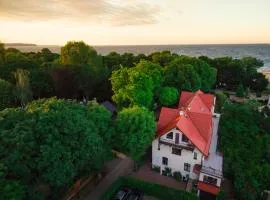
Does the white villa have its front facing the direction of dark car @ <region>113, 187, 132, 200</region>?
yes

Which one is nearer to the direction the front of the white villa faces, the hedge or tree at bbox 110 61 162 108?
the hedge

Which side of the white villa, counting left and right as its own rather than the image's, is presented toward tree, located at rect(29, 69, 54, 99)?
right

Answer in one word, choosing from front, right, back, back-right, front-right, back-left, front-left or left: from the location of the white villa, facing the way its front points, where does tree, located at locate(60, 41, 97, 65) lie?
right

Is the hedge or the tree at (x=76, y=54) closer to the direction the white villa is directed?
the hedge

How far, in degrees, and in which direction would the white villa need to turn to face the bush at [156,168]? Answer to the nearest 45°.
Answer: approximately 45° to its right

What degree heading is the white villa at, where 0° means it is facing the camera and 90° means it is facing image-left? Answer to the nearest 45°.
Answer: approximately 45°

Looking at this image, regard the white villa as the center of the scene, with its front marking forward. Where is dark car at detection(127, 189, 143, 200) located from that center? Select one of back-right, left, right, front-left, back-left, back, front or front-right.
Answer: front

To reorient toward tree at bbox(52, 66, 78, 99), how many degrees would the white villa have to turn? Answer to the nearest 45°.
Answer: approximately 90° to its right

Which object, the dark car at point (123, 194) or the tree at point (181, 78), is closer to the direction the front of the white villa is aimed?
the dark car

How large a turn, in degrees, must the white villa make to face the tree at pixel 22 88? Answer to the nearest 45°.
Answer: approximately 45° to its right

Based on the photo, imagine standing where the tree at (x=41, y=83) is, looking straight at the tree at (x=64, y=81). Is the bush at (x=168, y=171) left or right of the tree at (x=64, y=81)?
right

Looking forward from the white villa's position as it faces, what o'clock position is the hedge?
The hedge is roughly at 12 o'clock from the white villa.

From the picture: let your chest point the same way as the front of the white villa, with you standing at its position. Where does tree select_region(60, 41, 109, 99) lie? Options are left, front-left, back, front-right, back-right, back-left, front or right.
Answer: right

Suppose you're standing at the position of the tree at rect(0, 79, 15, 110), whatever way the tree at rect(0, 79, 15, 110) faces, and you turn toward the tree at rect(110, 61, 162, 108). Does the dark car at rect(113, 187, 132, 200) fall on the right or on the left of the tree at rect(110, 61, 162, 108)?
right

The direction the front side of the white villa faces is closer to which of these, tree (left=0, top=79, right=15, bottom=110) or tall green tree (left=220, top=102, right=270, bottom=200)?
the tree

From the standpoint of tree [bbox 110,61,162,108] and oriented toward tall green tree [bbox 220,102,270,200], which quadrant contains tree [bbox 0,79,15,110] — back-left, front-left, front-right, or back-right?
back-right

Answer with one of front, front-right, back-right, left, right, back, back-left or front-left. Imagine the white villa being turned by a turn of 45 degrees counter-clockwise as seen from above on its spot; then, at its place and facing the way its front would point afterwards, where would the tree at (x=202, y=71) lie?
back
